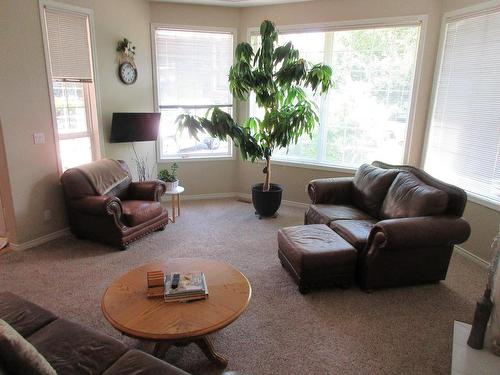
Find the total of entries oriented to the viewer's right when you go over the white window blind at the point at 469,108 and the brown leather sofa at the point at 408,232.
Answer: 0

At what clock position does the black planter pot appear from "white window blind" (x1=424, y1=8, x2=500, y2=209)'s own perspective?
The black planter pot is roughly at 1 o'clock from the white window blind.

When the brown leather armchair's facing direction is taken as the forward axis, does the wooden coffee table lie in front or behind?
in front

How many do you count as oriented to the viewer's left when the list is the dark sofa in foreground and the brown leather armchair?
0

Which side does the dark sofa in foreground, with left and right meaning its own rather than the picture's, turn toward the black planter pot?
front

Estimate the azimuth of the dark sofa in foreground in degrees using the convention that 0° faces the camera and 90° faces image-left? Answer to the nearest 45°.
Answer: approximately 225°

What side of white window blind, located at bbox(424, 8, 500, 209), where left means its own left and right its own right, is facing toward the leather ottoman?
front

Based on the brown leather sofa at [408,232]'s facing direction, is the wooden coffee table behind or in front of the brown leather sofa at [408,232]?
in front

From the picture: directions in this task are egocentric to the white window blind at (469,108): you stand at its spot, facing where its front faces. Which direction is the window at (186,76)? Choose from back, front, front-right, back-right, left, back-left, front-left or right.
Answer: front-right

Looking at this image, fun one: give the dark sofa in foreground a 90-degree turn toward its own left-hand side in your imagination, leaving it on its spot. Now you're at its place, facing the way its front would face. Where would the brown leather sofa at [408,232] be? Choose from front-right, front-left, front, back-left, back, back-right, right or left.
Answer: back-right

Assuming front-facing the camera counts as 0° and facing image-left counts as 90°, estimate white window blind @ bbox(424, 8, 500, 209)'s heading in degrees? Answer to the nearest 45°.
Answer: approximately 45°

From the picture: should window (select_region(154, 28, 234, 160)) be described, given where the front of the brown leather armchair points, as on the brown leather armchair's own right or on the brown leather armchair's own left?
on the brown leather armchair's own left

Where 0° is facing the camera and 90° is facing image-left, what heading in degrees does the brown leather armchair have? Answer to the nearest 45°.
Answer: approximately 315°

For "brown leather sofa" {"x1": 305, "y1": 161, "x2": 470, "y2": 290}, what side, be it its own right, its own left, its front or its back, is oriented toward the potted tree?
right

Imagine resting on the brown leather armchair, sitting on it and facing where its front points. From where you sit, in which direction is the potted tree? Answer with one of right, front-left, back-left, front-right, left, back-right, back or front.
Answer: front-left

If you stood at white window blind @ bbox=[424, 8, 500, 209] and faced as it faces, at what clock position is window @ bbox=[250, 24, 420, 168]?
The window is roughly at 2 o'clock from the white window blind.

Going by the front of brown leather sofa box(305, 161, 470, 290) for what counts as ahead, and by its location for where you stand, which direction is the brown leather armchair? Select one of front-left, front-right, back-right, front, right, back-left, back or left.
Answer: front-right

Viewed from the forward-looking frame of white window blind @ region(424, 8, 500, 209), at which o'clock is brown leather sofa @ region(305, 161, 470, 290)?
The brown leather sofa is roughly at 11 o'clock from the white window blind.

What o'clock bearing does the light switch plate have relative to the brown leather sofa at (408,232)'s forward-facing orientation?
The light switch plate is roughly at 1 o'clock from the brown leather sofa.
